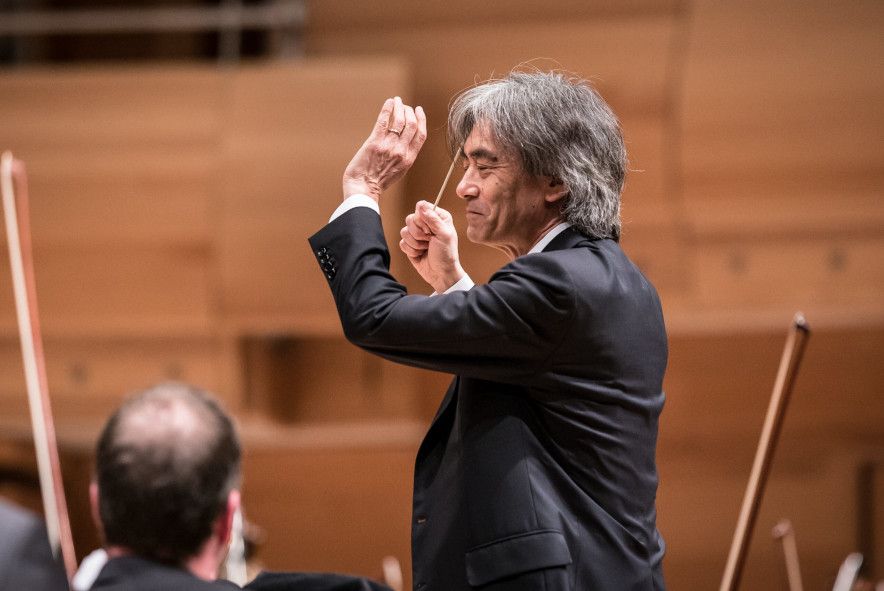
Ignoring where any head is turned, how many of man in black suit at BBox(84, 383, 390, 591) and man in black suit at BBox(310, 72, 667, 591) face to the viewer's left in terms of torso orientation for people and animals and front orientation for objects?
1

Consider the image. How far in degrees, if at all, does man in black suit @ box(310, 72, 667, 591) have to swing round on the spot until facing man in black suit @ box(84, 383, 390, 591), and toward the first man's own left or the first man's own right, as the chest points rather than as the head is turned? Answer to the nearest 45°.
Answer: approximately 45° to the first man's own left

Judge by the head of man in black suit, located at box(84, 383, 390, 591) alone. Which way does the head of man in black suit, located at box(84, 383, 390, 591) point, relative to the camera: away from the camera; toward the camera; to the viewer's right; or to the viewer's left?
away from the camera

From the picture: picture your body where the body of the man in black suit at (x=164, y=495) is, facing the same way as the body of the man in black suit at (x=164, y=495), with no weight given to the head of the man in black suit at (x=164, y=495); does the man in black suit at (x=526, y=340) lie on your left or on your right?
on your right

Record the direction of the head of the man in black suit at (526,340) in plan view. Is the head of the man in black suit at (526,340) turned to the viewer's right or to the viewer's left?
to the viewer's left

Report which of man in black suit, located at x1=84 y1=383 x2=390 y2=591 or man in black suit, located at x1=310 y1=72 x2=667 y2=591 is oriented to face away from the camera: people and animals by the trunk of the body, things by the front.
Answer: man in black suit, located at x1=84 y1=383 x2=390 y2=591

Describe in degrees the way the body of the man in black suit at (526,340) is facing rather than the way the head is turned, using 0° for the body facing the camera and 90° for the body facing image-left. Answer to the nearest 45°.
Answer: approximately 90°

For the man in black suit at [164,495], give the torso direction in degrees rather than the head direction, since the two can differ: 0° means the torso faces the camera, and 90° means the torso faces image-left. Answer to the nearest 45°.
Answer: approximately 180°

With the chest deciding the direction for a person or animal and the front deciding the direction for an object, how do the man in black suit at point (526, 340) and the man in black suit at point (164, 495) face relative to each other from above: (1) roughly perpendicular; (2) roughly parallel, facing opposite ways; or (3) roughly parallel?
roughly perpendicular
